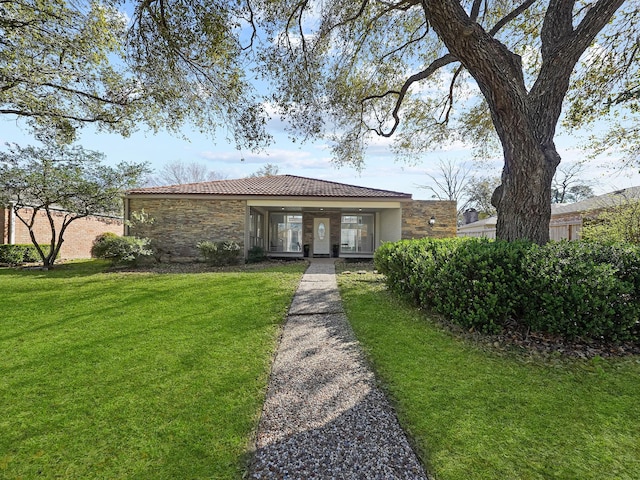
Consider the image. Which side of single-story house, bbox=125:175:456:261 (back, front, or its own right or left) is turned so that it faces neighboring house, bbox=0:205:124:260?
right

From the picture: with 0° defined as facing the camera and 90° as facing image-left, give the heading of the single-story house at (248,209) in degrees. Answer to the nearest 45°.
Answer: approximately 0°

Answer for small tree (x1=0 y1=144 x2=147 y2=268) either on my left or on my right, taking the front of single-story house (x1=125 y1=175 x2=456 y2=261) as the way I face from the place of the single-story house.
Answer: on my right

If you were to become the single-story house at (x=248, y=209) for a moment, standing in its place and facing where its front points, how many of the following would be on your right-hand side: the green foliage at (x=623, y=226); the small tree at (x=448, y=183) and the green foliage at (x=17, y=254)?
1

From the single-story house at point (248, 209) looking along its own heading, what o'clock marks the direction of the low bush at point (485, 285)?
The low bush is roughly at 11 o'clock from the single-story house.

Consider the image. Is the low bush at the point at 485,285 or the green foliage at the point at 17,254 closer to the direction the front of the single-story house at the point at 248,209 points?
the low bush

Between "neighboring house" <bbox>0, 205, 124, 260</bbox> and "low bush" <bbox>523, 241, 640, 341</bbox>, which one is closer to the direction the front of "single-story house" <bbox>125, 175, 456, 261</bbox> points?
the low bush

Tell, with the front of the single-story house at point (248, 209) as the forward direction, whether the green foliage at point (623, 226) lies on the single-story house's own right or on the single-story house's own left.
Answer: on the single-story house's own left
